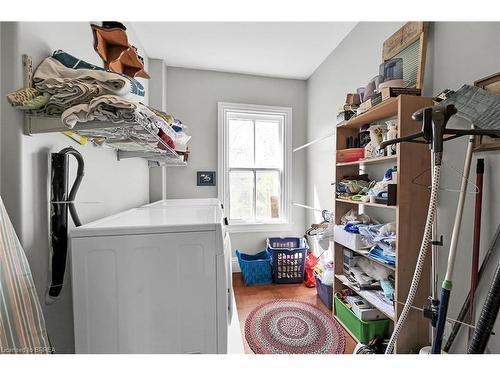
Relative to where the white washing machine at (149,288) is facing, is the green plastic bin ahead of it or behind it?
ahead

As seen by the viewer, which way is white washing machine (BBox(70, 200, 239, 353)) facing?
to the viewer's right

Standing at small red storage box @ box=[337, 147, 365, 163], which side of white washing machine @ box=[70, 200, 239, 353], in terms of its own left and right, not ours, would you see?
front

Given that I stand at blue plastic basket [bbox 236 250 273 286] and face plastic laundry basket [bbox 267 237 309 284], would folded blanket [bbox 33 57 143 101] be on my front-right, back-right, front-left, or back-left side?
back-right

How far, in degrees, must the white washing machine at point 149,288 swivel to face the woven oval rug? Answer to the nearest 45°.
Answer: approximately 45° to its left

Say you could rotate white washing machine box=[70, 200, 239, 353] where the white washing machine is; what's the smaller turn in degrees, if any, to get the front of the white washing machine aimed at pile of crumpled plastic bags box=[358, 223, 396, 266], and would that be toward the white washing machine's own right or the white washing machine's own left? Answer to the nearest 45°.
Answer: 0° — it already faces it

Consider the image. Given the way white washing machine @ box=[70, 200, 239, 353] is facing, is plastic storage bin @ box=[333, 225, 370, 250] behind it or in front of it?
in front

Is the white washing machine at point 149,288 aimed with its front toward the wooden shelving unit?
yes

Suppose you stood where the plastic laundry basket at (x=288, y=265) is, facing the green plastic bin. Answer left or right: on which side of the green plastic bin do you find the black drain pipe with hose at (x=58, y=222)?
right

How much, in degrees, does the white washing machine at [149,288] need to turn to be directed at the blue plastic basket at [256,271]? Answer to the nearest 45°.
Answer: approximately 45° to its left

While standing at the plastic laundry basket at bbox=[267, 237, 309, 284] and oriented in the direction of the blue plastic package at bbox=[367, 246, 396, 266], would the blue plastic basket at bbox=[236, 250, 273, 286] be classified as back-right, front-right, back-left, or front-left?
back-right

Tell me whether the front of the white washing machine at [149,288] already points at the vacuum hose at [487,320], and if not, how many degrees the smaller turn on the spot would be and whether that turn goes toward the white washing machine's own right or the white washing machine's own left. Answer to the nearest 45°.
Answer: approximately 45° to the white washing machine's own right

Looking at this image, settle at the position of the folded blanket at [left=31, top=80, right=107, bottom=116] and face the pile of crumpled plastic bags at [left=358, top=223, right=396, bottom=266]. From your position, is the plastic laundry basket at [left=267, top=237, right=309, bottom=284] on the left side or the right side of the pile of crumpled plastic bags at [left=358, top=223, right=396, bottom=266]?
left
